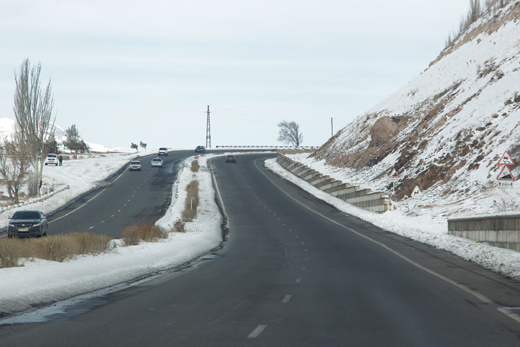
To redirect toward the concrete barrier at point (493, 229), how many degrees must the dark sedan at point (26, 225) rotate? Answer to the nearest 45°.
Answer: approximately 45° to its left

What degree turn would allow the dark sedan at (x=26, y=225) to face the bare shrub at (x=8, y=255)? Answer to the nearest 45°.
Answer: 0° — it already faces it

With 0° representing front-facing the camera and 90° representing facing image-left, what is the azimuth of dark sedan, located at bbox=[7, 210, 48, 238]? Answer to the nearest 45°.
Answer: approximately 0°

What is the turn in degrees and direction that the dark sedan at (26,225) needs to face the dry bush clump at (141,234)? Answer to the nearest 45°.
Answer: approximately 45° to its left
